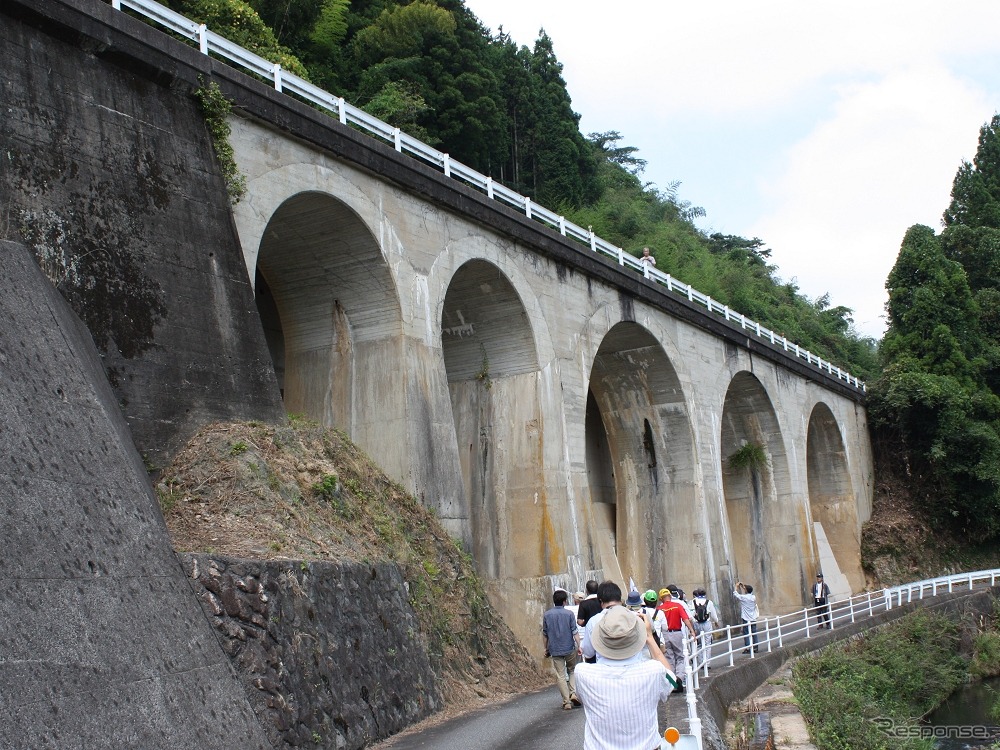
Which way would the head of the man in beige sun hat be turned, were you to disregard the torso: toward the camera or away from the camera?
away from the camera

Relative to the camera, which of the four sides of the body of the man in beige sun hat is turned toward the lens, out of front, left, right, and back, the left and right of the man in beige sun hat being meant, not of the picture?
back

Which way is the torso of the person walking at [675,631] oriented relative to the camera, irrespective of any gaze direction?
away from the camera

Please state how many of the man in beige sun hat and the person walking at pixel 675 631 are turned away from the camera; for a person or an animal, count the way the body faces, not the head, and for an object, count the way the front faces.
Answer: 2

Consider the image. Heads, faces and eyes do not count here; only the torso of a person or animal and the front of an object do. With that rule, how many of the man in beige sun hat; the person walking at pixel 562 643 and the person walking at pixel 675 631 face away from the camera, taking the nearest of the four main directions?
3

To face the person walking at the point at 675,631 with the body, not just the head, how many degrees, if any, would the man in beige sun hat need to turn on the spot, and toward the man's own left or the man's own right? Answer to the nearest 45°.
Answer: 0° — they already face them

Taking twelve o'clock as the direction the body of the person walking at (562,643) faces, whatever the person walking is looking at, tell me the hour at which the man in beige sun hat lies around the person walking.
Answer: The man in beige sun hat is roughly at 6 o'clock from the person walking.

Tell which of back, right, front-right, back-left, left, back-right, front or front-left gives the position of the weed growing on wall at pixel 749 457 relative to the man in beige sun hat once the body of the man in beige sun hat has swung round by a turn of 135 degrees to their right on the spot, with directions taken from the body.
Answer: back-left

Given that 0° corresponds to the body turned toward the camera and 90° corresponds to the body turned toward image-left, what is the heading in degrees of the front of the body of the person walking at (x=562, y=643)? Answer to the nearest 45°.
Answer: approximately 180°

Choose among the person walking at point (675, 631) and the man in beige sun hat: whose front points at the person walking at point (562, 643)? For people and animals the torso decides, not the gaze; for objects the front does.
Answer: the man in beige sun hat

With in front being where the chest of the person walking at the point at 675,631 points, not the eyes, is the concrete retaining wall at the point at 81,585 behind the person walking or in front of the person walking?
behind

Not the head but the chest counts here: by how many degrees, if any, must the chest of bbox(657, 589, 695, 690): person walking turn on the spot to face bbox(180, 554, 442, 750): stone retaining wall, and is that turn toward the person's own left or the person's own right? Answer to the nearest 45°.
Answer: approximately 135° to the person's own left
